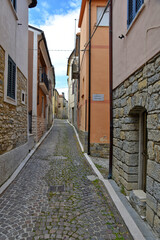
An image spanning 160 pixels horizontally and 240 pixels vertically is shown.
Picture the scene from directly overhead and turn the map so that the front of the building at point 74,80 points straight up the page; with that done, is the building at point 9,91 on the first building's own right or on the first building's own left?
on the first building's own left

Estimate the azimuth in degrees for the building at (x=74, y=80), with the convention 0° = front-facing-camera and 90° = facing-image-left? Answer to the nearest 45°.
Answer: approximately 90°

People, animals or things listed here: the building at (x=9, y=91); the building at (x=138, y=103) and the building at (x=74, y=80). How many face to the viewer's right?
1

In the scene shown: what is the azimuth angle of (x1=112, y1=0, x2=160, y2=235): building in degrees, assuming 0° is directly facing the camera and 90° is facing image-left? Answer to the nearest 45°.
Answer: approximately 90°

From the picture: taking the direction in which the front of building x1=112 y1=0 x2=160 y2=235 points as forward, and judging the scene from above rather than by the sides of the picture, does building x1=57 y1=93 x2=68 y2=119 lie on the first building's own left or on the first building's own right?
on the first building's own right

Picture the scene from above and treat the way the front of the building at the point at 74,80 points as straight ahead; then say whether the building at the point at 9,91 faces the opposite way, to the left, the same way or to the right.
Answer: the opposite way

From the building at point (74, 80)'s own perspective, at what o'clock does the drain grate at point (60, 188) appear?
The drain grate is roughly at 9 o'clock from the building.

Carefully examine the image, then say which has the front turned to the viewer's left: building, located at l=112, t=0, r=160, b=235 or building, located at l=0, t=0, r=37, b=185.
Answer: building, located at l=112, t=0, r=160, b=235

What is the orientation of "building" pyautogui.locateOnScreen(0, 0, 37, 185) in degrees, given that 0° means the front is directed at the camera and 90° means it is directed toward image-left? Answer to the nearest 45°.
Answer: approximately 270°

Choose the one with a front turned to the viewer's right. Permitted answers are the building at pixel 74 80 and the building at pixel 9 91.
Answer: the building at pixel 9 91
